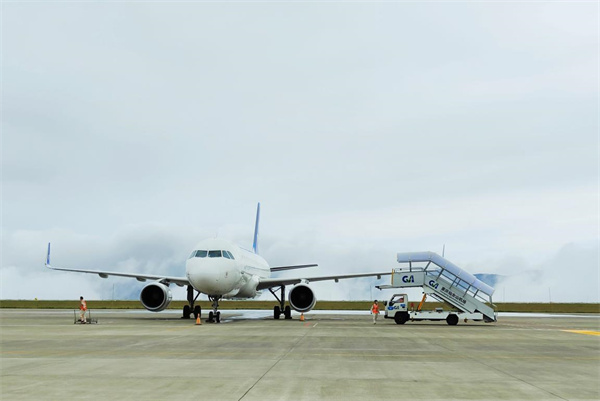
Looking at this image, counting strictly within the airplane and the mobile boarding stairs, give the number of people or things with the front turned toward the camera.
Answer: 1

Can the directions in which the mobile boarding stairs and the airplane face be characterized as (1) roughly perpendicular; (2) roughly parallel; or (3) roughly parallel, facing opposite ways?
roughly perpendicular

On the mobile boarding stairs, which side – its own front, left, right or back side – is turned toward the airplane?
front

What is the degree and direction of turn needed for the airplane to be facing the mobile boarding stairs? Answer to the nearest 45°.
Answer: approximately 90° to its left

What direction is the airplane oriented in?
toward the camera

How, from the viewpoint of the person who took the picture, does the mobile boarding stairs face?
facing to the left of the viewer

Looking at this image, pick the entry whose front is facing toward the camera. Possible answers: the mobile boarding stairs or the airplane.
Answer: the airplane
